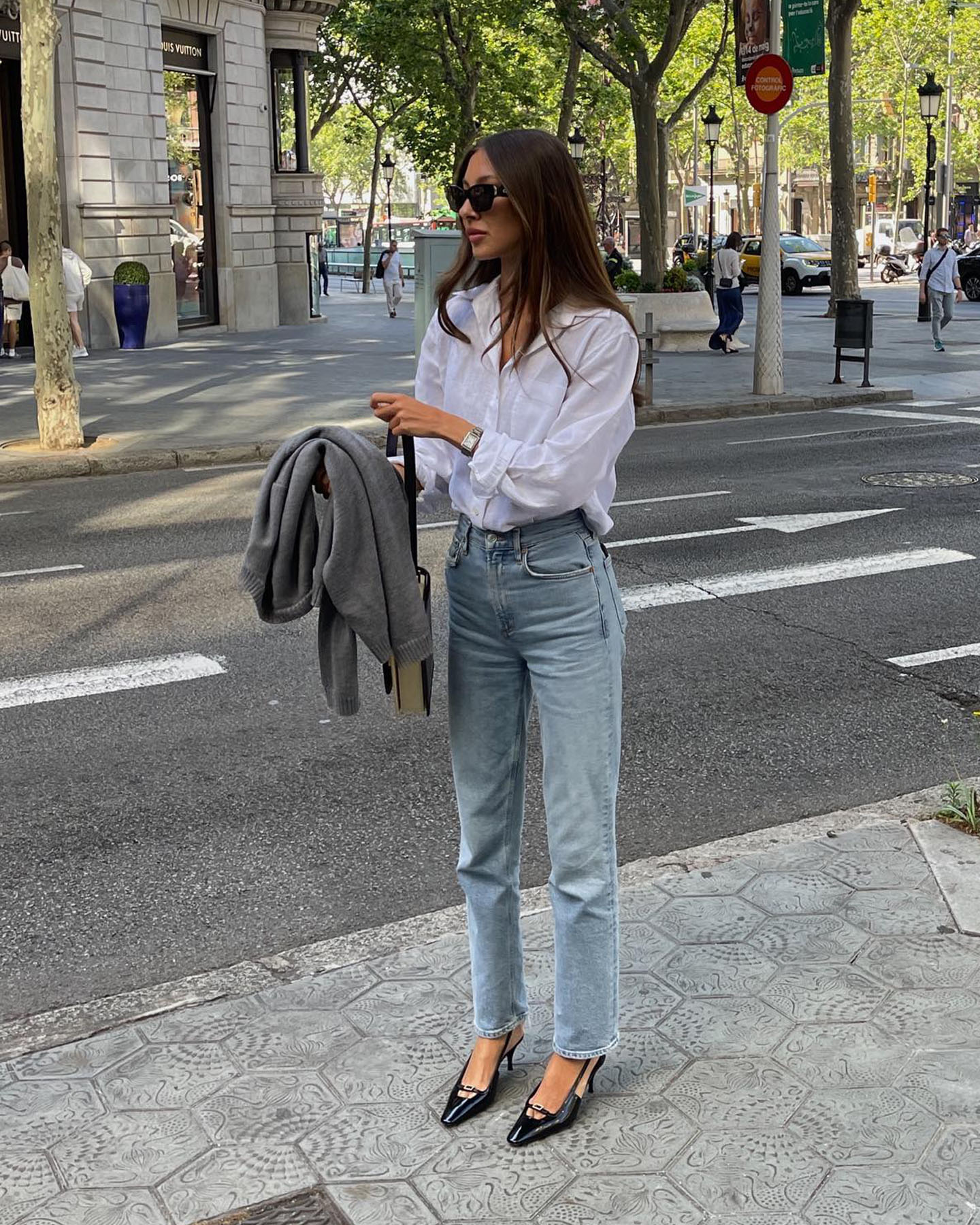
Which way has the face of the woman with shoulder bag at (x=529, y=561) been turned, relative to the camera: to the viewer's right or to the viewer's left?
to the viewer's left

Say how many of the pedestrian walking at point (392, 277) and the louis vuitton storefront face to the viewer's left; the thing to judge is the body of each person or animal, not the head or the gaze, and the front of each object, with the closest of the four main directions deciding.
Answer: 0

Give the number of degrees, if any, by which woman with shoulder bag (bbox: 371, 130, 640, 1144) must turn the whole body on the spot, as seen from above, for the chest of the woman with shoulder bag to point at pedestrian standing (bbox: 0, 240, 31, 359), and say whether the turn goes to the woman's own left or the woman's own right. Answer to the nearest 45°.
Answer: approximately 135° to the woman's own right

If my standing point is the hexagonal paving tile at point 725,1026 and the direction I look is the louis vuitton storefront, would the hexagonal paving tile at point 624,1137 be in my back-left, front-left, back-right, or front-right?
back-left

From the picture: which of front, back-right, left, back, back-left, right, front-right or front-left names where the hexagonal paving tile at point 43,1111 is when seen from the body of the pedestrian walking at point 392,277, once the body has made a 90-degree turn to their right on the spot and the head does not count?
left

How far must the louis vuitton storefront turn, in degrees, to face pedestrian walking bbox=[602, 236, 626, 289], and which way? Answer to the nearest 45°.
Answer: approximately 90° to its left

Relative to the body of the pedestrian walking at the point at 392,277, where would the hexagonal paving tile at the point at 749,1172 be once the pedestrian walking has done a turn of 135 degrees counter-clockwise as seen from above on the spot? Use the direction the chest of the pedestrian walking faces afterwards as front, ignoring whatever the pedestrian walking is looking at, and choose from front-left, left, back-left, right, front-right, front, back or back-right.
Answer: back-right

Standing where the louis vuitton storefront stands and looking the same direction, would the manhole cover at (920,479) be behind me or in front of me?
in front

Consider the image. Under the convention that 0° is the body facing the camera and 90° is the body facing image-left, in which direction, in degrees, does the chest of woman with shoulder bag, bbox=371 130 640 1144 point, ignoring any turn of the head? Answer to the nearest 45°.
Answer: approximately 45°

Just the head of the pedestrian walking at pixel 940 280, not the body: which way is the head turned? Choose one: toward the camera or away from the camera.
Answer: toward the camera

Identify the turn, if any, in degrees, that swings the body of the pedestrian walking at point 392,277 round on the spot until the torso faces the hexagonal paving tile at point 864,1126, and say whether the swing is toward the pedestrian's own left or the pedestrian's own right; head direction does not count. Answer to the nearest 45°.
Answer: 0° — they already face it

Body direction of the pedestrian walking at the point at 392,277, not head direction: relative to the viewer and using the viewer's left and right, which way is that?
facing the viewer

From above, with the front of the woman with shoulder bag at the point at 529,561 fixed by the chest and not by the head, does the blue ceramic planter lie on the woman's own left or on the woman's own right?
on the woman's own right

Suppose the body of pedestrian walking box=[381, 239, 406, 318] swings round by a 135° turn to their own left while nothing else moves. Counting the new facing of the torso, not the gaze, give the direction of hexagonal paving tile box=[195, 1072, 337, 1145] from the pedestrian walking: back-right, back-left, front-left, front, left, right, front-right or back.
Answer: back-right
